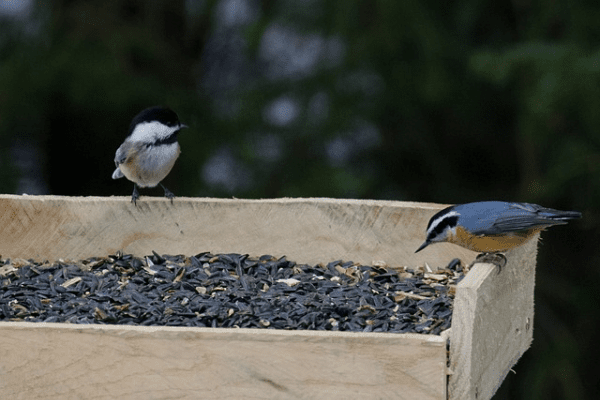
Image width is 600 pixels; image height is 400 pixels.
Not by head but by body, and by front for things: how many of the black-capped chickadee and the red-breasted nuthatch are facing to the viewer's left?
1

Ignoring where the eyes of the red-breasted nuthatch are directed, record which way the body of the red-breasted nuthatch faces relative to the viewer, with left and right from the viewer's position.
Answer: facing to the left of the viewer

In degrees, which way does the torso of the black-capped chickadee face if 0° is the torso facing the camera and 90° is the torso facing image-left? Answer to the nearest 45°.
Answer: approximately 315°

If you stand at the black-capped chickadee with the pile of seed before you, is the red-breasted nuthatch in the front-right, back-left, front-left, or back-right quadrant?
front-left

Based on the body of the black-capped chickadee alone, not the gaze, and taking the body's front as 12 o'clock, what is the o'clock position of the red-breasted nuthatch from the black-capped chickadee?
The red-breasted nuthatch is roughly at 12 o'clock from the black-capped chickadee.

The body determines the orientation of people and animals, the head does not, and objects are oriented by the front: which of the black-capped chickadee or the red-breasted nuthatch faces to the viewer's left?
the red-breasted nuthatch
